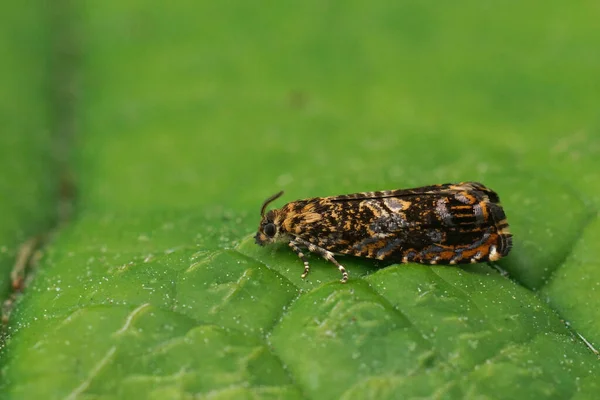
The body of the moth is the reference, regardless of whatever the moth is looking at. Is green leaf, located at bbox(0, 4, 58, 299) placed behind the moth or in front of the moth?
in front

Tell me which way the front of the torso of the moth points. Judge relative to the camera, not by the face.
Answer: to the viewer's left
